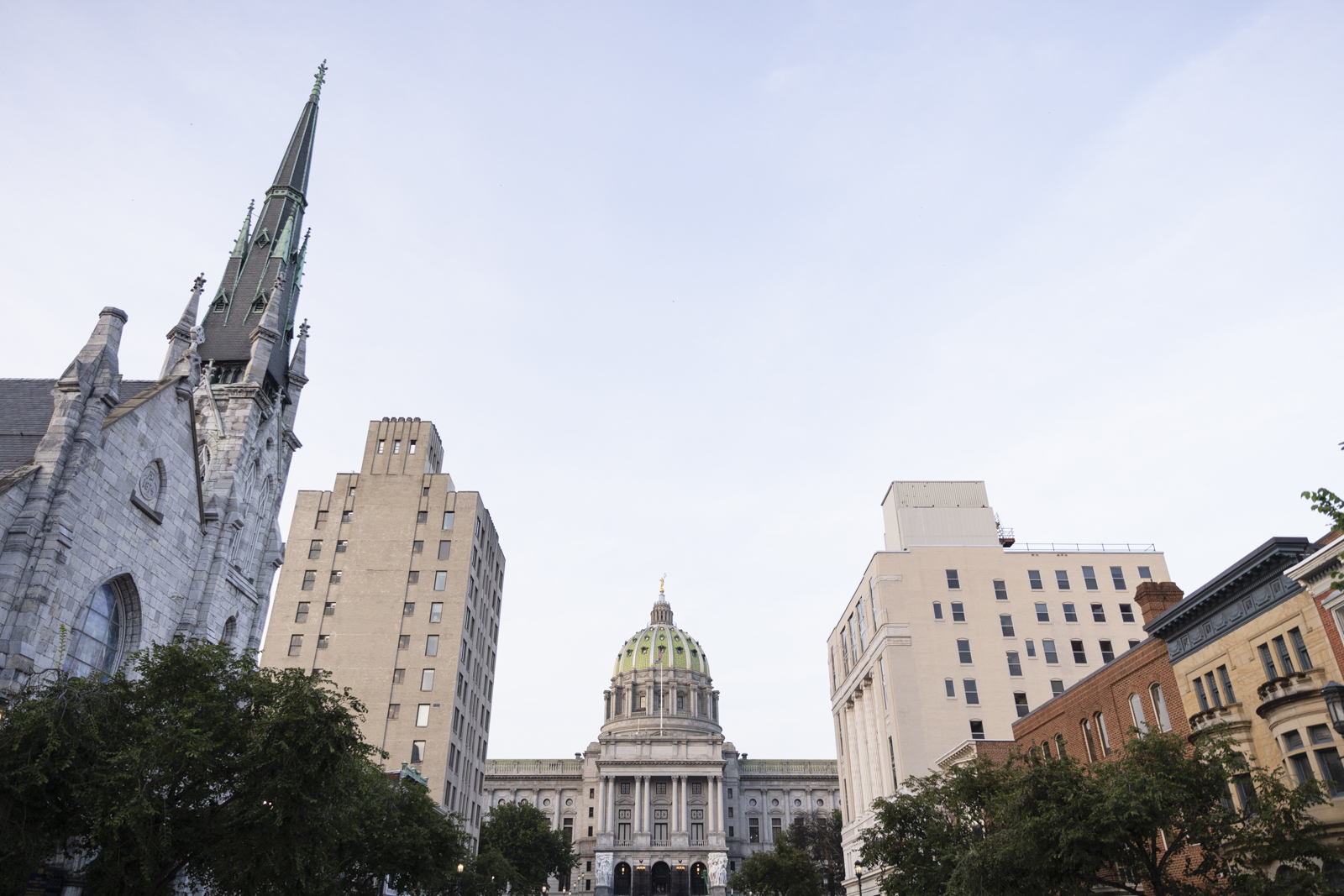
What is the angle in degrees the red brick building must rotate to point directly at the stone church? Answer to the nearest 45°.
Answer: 0° — it already faces it

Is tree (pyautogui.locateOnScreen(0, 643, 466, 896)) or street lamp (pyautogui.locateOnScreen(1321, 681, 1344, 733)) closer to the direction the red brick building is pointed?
the tree

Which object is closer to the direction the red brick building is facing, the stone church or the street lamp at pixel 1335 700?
the stone church

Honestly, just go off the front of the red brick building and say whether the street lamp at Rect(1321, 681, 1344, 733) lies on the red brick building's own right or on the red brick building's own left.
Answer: on the red brick building's own left

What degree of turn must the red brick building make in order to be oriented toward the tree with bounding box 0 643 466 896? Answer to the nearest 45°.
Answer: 0° — it already faces it

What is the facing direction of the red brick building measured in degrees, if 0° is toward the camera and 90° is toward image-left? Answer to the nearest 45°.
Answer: approximately 45°
